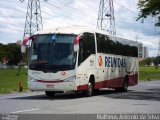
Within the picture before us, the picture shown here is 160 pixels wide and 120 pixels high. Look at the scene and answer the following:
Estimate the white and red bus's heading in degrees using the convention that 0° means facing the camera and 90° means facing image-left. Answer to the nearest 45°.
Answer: approximately 45°
